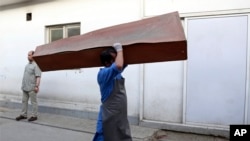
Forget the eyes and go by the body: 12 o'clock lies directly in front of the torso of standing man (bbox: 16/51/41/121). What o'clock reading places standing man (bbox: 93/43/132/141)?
standing man (bbox: 93/43/132/141) is roughly at 10 o'clock from standing man (bbox: 16/51/41/121).
